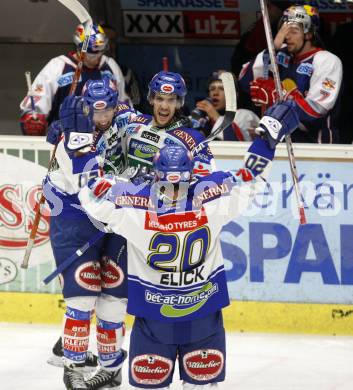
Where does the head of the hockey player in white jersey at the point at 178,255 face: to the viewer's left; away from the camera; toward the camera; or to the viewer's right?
away from the camera

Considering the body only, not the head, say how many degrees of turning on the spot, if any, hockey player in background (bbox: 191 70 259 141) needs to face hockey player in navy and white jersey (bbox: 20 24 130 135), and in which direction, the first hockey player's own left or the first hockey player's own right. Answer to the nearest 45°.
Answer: approximately 45° to the first hockey player's own right

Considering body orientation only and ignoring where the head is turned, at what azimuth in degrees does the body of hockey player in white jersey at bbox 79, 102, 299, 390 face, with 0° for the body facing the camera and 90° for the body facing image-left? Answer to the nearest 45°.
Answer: approximately 180°
